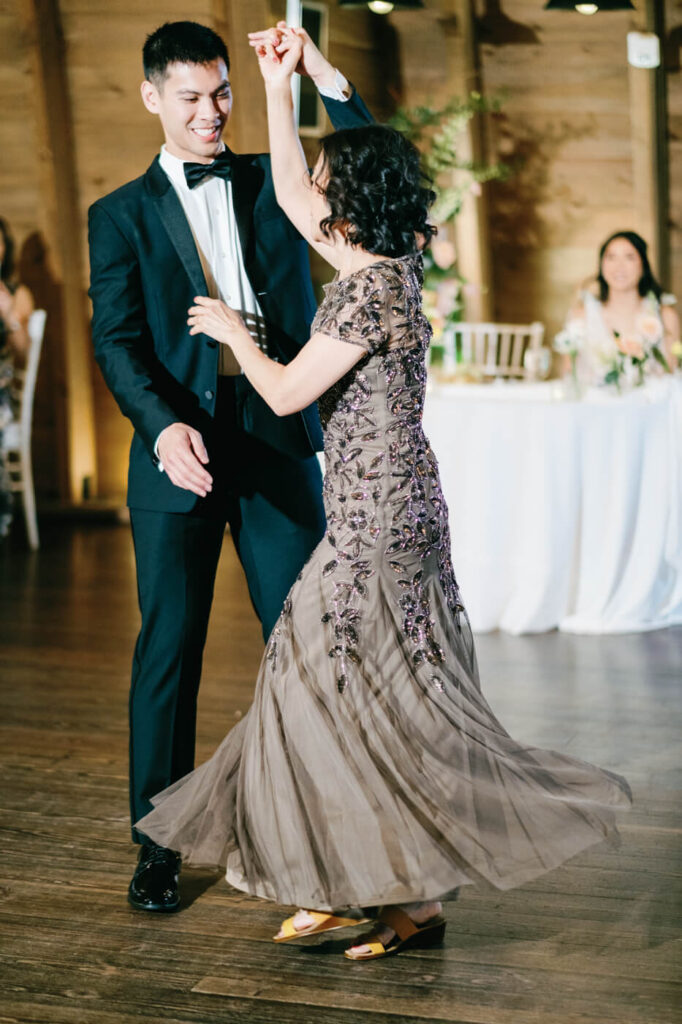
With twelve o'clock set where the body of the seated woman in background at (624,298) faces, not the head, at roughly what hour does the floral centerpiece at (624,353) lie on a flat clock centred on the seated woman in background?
The floral centerpiece is roughly at 12 o'clock from the seated woman in background.

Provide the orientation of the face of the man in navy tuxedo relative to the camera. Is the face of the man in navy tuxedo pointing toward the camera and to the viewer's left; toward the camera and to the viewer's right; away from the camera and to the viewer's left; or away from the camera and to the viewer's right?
toward the camera and to the viewer's right

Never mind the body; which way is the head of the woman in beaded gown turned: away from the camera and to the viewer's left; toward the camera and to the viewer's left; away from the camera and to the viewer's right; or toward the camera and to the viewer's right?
away from the camera and to the viewer's left

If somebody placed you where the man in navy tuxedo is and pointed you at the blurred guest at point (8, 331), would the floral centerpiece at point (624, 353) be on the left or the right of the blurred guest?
right

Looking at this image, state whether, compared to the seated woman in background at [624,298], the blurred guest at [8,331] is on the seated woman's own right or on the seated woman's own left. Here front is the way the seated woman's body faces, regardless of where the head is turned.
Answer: on the seated woman's own right

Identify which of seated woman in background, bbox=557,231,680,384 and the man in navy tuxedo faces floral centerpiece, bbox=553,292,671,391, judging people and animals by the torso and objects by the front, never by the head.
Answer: the seated woman in background

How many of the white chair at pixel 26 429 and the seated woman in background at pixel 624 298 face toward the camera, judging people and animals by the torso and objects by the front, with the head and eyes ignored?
1
